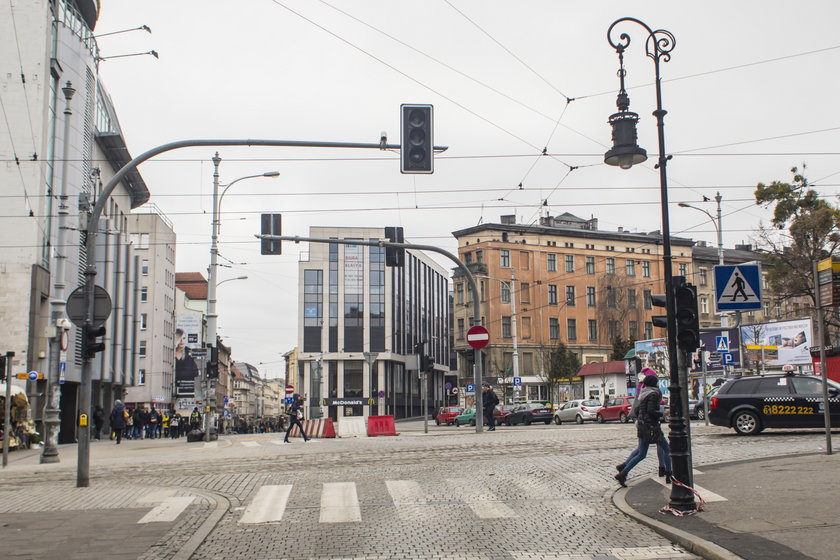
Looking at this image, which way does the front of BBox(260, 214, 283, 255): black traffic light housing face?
away from the camera

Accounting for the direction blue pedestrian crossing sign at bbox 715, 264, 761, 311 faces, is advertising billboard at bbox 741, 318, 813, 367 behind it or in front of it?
behind

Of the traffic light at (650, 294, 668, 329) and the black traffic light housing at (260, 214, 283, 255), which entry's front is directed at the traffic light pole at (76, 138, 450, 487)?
the traffic light

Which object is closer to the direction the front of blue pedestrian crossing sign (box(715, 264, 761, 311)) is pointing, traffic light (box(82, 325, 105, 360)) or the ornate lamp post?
the ornate lamp post

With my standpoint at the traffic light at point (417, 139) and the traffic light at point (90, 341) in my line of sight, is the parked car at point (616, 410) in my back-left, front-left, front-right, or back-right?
back-right
